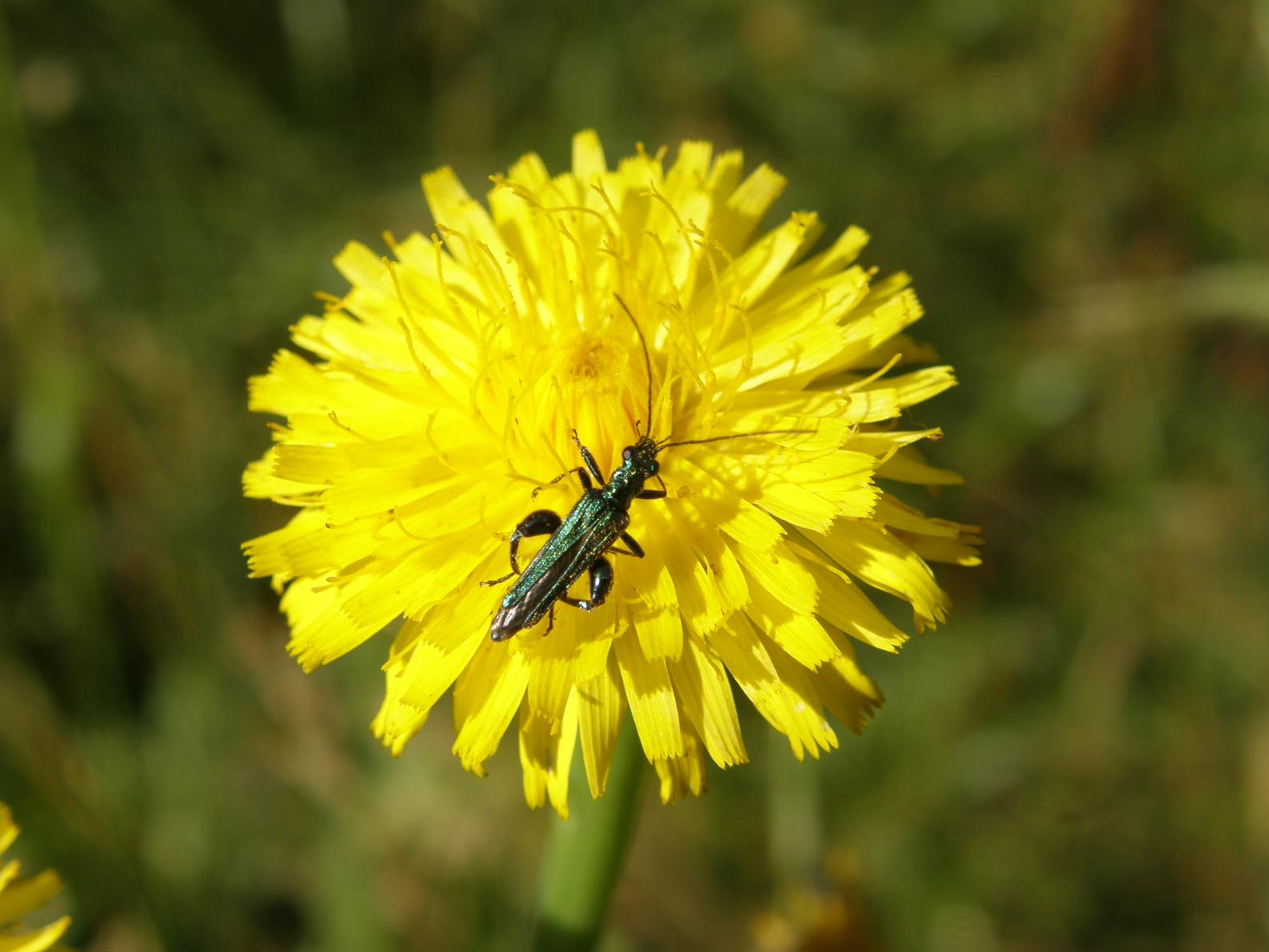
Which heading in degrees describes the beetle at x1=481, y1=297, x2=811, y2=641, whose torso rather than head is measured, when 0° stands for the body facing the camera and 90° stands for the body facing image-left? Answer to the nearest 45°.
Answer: approximately 225°

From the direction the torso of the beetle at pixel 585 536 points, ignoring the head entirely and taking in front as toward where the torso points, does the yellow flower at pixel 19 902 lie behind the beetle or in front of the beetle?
behind
